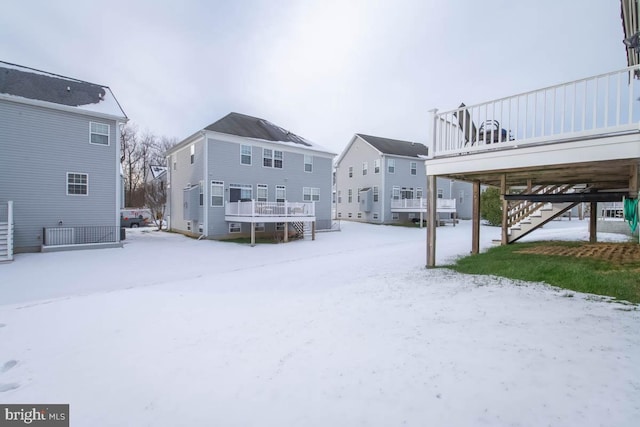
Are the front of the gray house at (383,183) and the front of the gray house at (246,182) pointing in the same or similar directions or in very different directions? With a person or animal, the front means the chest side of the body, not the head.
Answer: same or similar directions

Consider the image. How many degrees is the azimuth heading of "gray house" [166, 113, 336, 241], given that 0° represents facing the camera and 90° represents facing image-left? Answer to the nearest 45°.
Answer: approximately 135°

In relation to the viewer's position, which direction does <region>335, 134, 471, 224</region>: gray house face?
facing away from the viewer and to the left of the viewer

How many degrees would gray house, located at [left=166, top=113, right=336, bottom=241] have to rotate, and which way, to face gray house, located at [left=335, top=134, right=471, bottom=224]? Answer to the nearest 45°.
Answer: approximately 90° to its right

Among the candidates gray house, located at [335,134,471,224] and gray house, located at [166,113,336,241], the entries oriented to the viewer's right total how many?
0

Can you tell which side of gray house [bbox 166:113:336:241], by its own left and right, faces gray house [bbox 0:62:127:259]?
left

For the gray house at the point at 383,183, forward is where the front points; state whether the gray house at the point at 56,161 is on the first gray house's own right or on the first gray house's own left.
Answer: on the first gray house's own left

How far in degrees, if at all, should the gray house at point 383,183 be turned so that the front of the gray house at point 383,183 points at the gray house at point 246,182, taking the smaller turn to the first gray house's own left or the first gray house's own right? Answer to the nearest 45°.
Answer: approximately 90° to the first gray house's own left
